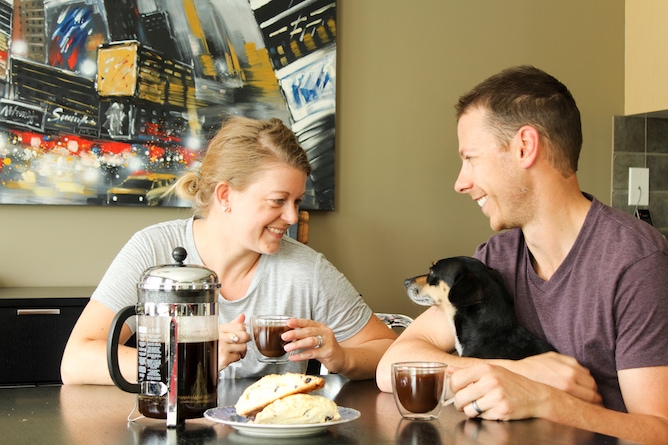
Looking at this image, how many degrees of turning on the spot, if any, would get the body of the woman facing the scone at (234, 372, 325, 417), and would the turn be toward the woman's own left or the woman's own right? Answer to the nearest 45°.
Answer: approximately 45° to the woman's own right

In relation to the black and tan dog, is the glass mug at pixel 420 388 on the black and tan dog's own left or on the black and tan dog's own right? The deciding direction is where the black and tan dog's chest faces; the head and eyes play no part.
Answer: on the black and tan dog's own left

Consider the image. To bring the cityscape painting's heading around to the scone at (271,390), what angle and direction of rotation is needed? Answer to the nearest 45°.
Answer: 0° — it already faces it

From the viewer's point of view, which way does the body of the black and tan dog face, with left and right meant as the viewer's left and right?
facing to the left of the viewer

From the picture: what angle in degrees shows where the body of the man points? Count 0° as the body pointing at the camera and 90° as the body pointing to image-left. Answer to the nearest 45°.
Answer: approximately 45°

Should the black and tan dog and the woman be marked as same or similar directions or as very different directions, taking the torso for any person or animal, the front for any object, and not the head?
very different directions

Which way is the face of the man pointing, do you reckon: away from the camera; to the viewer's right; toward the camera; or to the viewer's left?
to the viewer's left
